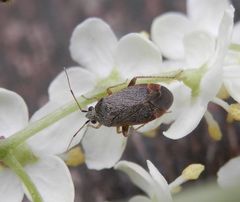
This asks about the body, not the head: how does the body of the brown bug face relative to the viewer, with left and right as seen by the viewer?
facing to the left of the viewer
